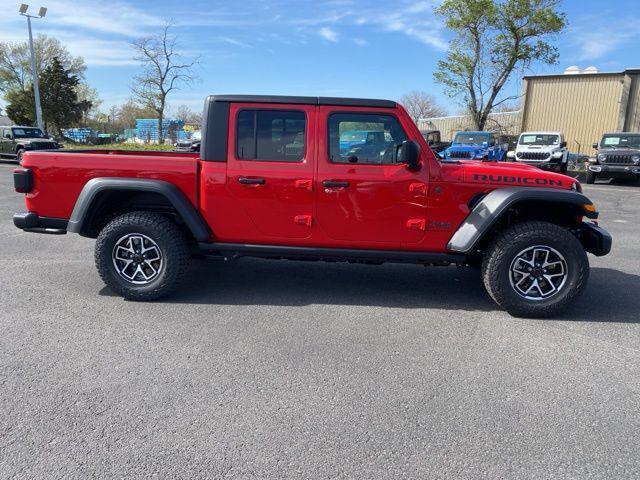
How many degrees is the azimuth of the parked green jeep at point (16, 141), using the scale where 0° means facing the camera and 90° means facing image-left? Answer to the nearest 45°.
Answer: approximately 315°

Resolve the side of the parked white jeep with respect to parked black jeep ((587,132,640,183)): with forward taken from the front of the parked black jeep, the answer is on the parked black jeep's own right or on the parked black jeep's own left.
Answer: on the parked black jeep's own right

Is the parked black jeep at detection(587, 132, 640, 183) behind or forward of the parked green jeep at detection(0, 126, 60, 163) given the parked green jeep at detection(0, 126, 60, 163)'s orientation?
forward

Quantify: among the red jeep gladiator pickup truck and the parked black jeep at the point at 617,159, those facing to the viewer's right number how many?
1

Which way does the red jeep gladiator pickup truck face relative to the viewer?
to the viewer's right

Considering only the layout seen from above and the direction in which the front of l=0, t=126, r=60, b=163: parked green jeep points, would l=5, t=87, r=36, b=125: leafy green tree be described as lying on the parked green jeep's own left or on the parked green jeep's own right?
on the parked green jeep's own left

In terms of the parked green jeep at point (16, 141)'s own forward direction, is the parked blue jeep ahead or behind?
ahead

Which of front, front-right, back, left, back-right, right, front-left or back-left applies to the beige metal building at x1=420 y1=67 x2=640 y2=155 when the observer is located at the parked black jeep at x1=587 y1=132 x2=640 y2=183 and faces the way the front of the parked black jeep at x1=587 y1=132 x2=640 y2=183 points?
back

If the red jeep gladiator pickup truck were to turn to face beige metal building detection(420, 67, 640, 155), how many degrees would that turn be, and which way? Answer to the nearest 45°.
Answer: approximately 45° to its left

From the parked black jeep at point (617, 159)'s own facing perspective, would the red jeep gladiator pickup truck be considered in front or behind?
in front
